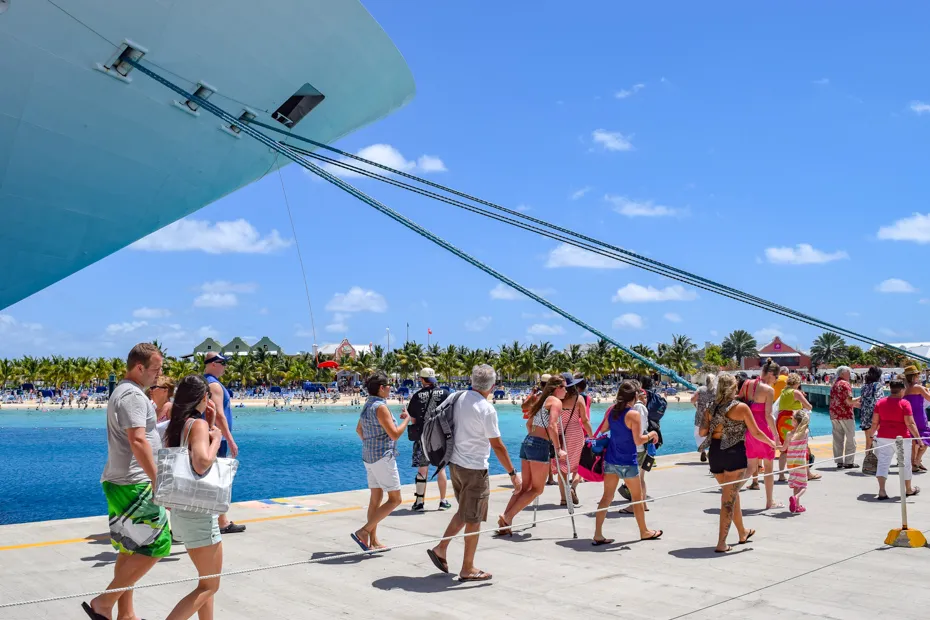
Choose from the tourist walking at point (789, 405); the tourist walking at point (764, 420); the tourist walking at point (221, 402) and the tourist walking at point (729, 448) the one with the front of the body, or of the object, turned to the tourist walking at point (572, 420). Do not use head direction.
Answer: the tourist walking at point (221, 402)

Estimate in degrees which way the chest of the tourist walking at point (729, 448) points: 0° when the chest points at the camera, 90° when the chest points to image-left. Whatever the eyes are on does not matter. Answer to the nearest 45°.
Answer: approximately 225°

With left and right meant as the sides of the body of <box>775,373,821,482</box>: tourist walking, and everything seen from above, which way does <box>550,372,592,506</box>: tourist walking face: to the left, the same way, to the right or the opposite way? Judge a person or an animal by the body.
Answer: the same way

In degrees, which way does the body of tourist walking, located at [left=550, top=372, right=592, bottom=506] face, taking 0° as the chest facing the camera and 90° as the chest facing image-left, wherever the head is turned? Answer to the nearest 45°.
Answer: approximately 225°

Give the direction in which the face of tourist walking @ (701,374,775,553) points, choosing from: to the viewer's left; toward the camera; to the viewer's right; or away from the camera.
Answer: away from the camera

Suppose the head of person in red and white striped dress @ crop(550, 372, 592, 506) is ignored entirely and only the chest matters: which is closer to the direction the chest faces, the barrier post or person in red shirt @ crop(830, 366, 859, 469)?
the person in red shirt

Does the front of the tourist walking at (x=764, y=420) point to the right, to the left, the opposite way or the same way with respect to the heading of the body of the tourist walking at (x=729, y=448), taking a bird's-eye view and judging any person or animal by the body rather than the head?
the same way

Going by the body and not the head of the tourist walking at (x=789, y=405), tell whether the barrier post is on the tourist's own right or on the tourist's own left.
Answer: on the tourist's own right

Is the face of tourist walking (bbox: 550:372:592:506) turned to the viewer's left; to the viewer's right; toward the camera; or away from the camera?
away from the camera

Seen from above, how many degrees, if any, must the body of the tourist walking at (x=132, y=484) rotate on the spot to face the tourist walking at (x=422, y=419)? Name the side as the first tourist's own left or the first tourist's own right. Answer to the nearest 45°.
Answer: approximately 45° to the first tourist's own left

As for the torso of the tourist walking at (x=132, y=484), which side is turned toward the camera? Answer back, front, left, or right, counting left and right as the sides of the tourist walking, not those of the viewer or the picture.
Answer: right
